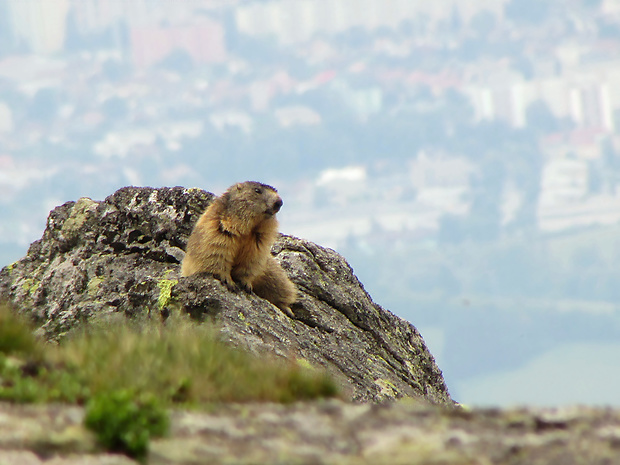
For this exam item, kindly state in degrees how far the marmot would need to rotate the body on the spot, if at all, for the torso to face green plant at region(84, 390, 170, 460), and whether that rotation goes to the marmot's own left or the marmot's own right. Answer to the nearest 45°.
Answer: approximately 45° to the marmot's own right

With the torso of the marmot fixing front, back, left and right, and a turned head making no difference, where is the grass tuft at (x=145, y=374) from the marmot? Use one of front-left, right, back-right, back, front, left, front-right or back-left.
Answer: front-right
